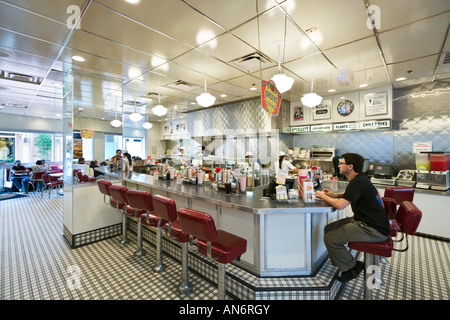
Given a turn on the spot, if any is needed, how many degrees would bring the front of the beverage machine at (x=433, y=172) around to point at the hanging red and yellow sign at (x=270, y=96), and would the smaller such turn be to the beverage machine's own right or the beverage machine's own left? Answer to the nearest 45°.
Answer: approximately 45° to the beverage machine's own right

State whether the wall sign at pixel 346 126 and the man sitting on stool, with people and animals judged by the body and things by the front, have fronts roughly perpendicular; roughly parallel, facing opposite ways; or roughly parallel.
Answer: roughly perpendicular

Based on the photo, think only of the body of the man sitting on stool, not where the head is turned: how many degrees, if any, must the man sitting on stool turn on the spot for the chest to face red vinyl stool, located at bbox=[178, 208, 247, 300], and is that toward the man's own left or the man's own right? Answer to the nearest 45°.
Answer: approximately 45° to the man's own left

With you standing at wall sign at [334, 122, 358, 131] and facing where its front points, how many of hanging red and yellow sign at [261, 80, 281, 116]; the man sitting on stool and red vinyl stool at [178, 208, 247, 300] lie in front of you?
3

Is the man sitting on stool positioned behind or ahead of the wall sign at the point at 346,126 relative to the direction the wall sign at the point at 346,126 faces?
ahead

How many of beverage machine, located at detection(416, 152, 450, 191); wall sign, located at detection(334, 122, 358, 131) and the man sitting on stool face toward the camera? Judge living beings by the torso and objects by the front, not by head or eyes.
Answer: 2

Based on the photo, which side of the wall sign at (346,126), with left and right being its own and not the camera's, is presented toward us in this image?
front

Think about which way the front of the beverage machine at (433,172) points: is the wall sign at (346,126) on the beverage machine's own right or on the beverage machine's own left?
on the beverage machine's own right

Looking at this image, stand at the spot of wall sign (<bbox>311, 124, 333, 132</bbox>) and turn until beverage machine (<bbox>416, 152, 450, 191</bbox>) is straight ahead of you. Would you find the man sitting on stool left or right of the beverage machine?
right

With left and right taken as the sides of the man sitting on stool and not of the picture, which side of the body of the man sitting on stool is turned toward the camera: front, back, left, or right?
left

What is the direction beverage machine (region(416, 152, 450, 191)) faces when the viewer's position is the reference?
facing the viewer

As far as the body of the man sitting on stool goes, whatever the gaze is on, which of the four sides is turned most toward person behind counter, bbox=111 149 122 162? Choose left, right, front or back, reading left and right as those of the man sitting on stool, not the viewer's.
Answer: front

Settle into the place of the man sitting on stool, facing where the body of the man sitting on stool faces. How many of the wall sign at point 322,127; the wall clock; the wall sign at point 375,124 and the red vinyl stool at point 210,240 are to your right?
3

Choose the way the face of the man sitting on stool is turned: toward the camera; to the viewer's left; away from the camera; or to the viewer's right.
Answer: to the viewer's left

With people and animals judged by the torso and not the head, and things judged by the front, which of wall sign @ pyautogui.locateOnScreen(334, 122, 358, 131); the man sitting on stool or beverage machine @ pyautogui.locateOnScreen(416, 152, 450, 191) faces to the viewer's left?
the man sitting on stool

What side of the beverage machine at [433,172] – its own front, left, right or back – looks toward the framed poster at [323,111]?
right

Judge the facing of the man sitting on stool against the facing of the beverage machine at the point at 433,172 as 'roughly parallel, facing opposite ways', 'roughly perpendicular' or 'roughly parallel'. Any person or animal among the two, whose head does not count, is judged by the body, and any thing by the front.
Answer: roughly perpendicular
